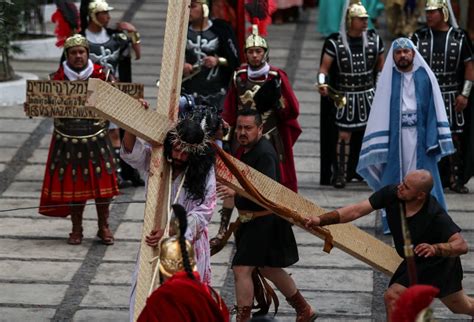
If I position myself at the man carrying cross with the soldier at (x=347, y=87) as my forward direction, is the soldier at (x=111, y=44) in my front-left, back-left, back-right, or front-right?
front-left

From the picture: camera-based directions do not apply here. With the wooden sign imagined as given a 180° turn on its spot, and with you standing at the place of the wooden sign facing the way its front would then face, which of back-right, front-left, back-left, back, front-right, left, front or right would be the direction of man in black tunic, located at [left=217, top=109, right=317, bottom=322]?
back-right

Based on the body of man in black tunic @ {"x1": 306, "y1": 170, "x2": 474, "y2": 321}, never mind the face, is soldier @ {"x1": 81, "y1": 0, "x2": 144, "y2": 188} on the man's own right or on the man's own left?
on the man's own right

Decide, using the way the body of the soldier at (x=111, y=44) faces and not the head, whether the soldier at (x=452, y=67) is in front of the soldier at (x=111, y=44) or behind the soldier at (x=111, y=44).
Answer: in front

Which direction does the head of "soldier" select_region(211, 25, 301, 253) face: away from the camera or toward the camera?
toward the camera

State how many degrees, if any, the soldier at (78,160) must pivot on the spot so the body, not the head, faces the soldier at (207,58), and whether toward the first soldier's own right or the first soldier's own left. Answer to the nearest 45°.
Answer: approximately 135° to the first soldier's own left

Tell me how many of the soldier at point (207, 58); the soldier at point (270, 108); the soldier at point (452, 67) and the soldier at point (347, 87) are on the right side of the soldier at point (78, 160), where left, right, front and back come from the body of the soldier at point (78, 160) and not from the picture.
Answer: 0

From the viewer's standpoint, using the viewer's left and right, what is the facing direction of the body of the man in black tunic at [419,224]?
facing the viewer and to the left of the viewer

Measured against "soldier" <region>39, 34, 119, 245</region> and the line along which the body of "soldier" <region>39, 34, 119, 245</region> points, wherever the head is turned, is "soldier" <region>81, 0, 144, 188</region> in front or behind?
behind

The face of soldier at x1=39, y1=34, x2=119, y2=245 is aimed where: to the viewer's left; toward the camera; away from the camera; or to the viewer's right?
toward the camera

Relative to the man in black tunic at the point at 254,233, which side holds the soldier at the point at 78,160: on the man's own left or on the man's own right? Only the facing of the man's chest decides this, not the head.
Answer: on the man's own right

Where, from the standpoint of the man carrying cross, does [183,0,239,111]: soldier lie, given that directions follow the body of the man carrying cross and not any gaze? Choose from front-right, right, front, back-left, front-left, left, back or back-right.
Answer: back-right

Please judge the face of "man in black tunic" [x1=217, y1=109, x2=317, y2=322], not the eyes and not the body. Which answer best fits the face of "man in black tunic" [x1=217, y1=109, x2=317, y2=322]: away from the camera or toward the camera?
toward the camera

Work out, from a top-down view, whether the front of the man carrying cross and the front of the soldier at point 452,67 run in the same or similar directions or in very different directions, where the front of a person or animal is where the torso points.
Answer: same or similar directions

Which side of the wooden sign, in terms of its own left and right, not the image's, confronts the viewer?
front
